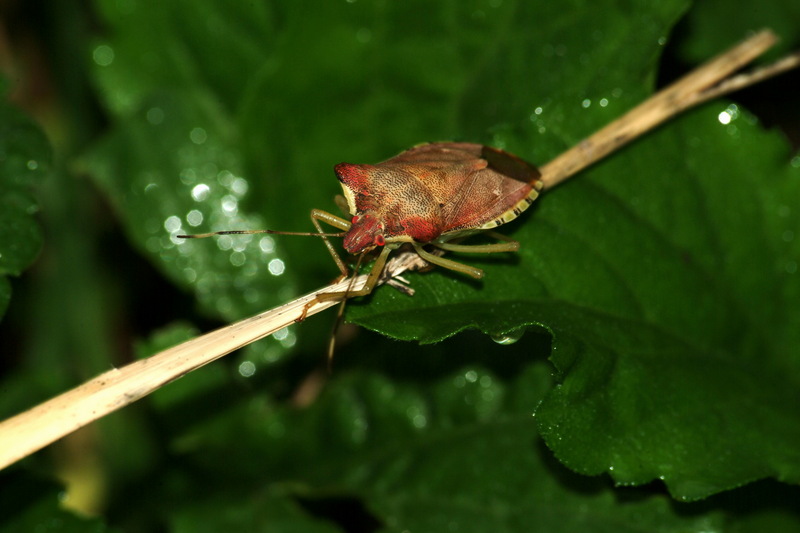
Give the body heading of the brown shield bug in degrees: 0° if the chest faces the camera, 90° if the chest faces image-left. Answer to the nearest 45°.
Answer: approximately 45°

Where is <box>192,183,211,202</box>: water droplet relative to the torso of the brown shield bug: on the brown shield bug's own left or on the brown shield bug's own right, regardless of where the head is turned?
on the brown shield bug's own right

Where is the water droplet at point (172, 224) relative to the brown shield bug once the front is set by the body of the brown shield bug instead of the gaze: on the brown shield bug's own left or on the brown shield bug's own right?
on the brown shield bug's own right
